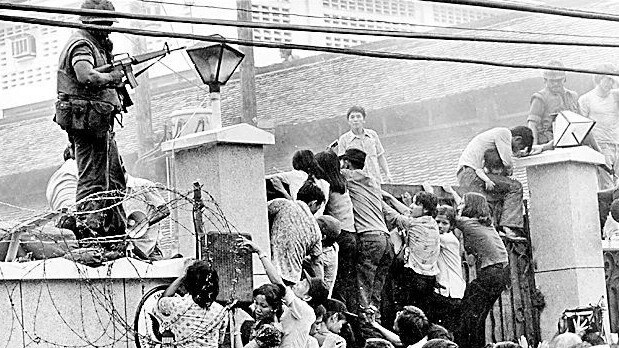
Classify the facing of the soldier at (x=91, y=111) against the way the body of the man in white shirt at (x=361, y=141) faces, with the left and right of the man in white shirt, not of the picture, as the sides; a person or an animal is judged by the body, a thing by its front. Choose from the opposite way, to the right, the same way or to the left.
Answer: to the left

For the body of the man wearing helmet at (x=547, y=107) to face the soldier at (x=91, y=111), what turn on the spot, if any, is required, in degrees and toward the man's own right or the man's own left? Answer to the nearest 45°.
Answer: approximately 45° to the man's own right

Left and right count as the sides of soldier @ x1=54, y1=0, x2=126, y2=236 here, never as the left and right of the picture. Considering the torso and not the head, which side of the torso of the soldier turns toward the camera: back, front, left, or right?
right

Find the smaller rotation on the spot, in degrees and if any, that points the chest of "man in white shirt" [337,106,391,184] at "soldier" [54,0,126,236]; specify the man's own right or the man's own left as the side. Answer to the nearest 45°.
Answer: approximately 45° to the man's own right

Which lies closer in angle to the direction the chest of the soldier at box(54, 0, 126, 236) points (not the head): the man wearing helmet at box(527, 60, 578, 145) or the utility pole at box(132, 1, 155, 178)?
the man wearing helmet
